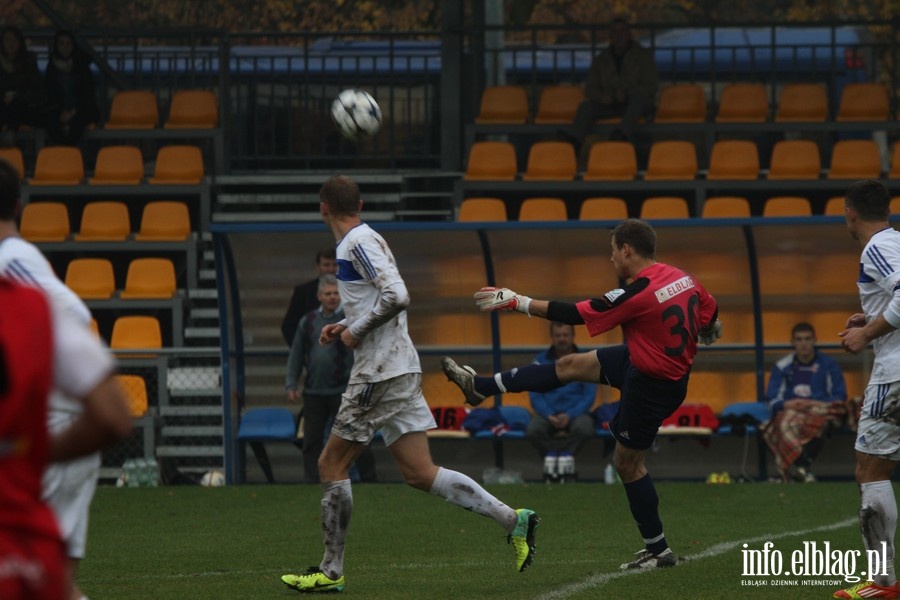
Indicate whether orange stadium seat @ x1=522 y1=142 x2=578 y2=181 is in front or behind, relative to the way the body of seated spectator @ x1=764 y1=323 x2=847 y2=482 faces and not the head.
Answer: behind

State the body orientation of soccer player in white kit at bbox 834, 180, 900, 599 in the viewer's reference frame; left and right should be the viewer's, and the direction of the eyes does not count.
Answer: facing to the left of the viewer

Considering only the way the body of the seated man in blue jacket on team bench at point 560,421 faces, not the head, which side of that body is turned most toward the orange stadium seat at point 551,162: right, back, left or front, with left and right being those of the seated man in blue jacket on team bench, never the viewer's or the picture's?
back

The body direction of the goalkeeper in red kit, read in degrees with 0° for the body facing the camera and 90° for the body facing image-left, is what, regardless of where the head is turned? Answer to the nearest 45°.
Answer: approximately 135°

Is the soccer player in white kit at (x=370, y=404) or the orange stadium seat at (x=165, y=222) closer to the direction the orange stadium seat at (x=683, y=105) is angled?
the soccer player in white kit

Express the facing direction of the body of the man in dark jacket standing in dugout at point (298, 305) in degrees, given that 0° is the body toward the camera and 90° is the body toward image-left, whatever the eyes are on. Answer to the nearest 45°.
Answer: approximately 0°

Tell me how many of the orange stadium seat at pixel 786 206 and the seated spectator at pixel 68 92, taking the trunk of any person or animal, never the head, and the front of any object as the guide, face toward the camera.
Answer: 2

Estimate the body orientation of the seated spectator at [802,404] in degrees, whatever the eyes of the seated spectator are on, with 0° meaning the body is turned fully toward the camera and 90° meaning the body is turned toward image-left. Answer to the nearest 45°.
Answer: approximately 0°

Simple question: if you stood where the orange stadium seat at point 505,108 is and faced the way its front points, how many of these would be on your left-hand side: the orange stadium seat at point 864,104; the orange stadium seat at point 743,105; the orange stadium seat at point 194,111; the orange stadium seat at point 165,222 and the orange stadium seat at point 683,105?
3

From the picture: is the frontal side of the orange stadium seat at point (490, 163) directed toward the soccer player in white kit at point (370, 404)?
yes

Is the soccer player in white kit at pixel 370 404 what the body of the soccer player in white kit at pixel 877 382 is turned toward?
yes

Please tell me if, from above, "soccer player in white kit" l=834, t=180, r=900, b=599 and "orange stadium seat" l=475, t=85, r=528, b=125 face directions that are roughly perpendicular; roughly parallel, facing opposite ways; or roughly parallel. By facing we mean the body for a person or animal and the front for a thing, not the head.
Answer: roughly perpendicular

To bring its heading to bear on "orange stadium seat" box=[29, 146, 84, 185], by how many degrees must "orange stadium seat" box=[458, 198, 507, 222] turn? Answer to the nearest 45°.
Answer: approximately 90° to its right
